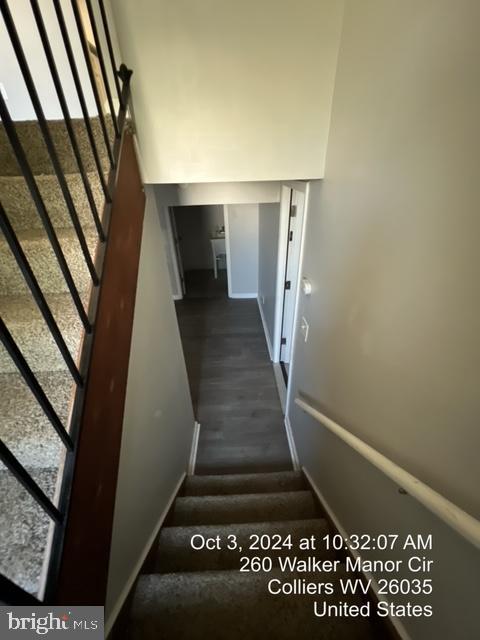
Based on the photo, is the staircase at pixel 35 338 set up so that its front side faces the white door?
no

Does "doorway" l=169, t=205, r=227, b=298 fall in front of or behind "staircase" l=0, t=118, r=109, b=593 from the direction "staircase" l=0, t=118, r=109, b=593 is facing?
behind

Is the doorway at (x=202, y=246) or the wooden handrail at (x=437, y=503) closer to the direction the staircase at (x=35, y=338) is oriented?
the wooden handrail

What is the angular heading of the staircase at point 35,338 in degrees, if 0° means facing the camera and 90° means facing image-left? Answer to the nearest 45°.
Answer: approximately 0°

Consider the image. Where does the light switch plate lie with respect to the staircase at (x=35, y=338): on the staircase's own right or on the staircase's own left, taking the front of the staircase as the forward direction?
on the staircase's own left

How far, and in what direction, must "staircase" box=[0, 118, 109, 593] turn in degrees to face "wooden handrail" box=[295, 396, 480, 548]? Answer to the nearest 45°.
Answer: approximately 45° to its left

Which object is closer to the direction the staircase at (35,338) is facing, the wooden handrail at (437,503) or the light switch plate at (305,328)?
the wooden handrail

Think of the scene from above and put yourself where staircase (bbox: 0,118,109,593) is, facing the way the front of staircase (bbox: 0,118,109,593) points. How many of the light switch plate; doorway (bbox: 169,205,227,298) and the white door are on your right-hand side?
0
